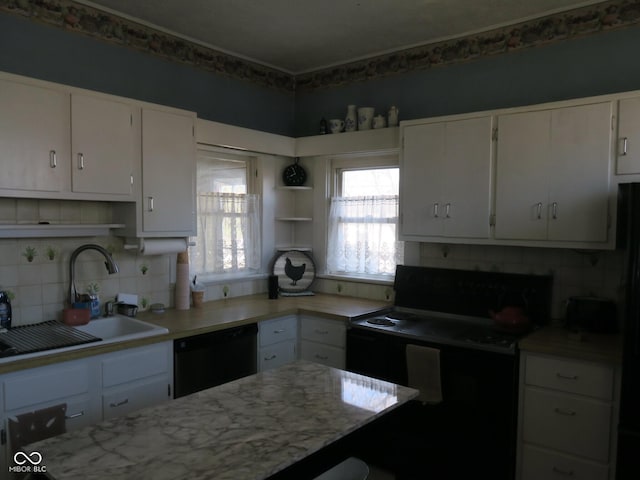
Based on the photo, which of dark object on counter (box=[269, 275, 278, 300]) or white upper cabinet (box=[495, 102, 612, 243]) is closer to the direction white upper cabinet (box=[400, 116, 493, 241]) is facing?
the dark object on counter

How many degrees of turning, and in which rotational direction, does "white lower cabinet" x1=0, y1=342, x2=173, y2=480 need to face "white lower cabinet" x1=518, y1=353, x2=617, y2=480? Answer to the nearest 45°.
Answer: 0° — it already faces it

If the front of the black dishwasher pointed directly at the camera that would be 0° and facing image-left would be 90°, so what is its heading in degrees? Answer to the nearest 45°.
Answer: approximately 315°

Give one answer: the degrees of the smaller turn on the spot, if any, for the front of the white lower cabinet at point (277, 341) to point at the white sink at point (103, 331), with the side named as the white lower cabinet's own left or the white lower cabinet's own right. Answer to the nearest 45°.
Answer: approximately 90° to the white lower cabinet's own right

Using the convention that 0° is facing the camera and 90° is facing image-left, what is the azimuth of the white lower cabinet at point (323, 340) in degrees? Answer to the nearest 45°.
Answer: approximately 45°
